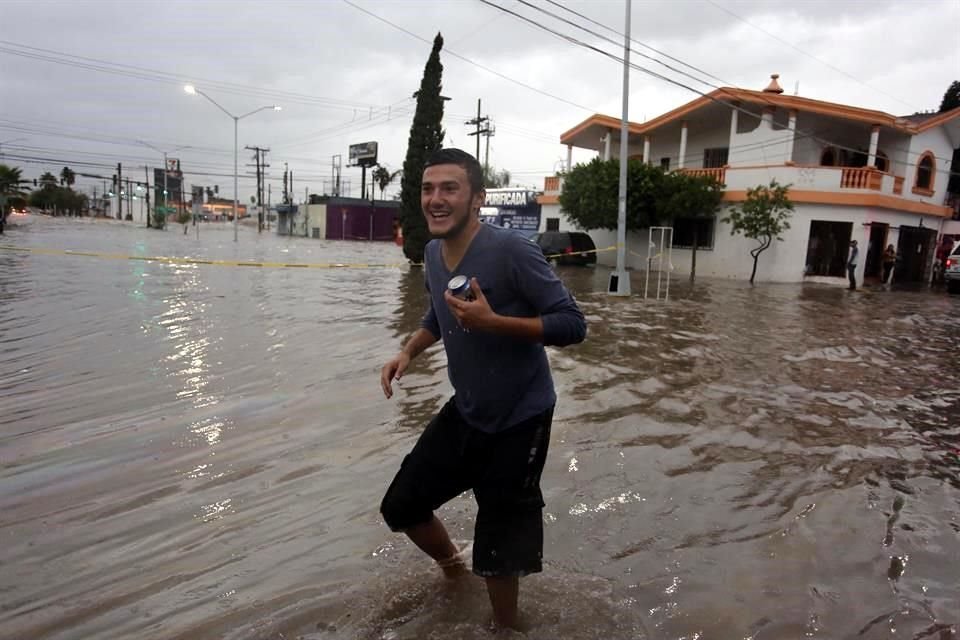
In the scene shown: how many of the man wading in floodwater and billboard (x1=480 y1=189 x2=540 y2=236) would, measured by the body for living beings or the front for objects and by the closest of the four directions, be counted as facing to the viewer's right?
0

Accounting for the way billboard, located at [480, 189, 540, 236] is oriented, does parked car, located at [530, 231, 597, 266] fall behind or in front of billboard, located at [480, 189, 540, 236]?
in front

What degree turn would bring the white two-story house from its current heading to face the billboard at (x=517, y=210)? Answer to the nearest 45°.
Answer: approximately 90° to its right

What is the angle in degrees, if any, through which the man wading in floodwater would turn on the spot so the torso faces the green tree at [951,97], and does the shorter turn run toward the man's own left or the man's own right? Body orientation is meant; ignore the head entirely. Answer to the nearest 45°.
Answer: approximately 180°

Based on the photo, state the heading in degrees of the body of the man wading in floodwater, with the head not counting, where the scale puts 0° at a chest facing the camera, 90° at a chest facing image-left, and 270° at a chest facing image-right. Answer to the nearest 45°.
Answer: approximately 45°

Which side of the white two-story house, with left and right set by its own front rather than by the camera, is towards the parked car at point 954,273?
left

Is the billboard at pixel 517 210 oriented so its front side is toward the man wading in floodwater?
yes
